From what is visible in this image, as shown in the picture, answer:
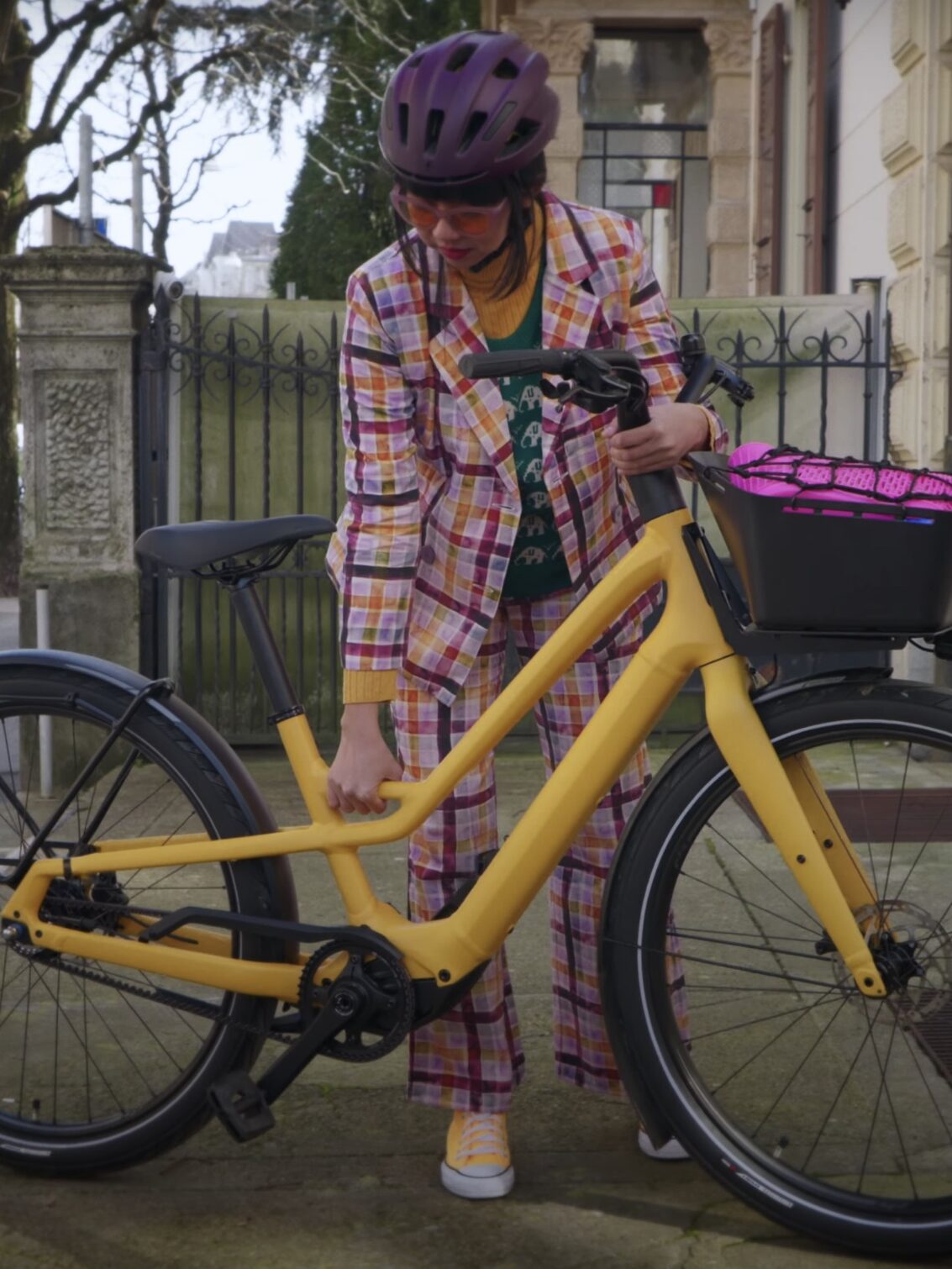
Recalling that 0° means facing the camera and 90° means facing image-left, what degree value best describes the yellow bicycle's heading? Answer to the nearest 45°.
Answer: approximately 270°

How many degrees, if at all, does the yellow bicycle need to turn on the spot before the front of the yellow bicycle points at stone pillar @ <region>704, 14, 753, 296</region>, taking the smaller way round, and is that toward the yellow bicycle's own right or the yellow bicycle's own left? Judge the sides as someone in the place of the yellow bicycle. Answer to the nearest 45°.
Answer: approximately 90° to the yellow bicycle's own left

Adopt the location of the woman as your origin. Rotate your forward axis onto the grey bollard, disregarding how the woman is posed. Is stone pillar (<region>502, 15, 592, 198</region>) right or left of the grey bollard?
right

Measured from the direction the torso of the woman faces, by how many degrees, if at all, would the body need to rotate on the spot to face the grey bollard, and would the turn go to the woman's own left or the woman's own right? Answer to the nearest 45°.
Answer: approximately 135° to the woman's own right

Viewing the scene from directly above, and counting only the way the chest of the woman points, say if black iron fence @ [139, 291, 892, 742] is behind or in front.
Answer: behind

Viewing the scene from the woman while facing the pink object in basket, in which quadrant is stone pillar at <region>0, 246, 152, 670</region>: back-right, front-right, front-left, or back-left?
back-left

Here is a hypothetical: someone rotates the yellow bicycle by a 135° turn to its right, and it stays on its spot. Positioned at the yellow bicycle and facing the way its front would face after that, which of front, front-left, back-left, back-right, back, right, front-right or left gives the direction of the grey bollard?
right

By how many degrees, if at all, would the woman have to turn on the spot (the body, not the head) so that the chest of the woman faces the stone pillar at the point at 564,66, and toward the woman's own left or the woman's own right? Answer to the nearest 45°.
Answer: approximately 180°

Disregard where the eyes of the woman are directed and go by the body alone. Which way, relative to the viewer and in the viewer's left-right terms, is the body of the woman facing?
facing the viewer

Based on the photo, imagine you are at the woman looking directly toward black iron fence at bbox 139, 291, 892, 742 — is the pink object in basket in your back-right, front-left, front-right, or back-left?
back-right

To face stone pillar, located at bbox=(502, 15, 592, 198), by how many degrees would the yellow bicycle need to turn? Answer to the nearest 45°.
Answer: approximately 90° to its left
